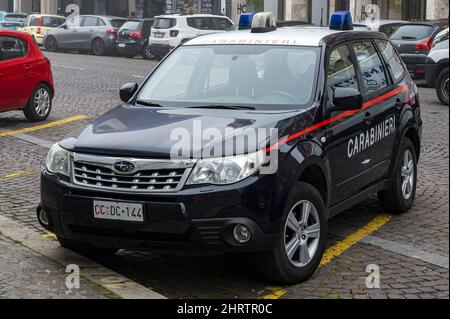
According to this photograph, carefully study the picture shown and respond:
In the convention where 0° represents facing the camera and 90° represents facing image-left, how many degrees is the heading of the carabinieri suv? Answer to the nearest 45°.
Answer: approximately 45°

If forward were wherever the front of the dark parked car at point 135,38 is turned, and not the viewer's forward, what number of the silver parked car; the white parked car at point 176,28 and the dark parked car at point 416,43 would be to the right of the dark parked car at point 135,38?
2

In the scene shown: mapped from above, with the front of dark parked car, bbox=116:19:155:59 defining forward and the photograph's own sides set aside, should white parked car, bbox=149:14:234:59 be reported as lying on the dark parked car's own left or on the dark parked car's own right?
on the dark parked car's own right

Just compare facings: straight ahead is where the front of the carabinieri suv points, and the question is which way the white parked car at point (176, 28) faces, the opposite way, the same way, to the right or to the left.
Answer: the opposite way

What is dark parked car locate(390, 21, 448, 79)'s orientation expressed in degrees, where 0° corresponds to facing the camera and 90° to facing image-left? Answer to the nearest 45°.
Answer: approximately 225°

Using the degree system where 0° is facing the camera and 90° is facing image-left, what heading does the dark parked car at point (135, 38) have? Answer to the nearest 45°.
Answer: approximately 225°

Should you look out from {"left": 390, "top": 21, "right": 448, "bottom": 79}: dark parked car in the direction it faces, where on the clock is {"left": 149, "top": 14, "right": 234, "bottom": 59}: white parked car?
The white parked car is roughly at 9 o'clock from the dark parked car.

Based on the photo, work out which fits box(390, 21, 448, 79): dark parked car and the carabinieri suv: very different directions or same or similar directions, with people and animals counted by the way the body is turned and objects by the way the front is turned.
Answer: very different directions

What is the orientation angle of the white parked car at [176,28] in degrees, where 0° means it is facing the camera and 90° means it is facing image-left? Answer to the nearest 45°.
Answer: approximately 225°
